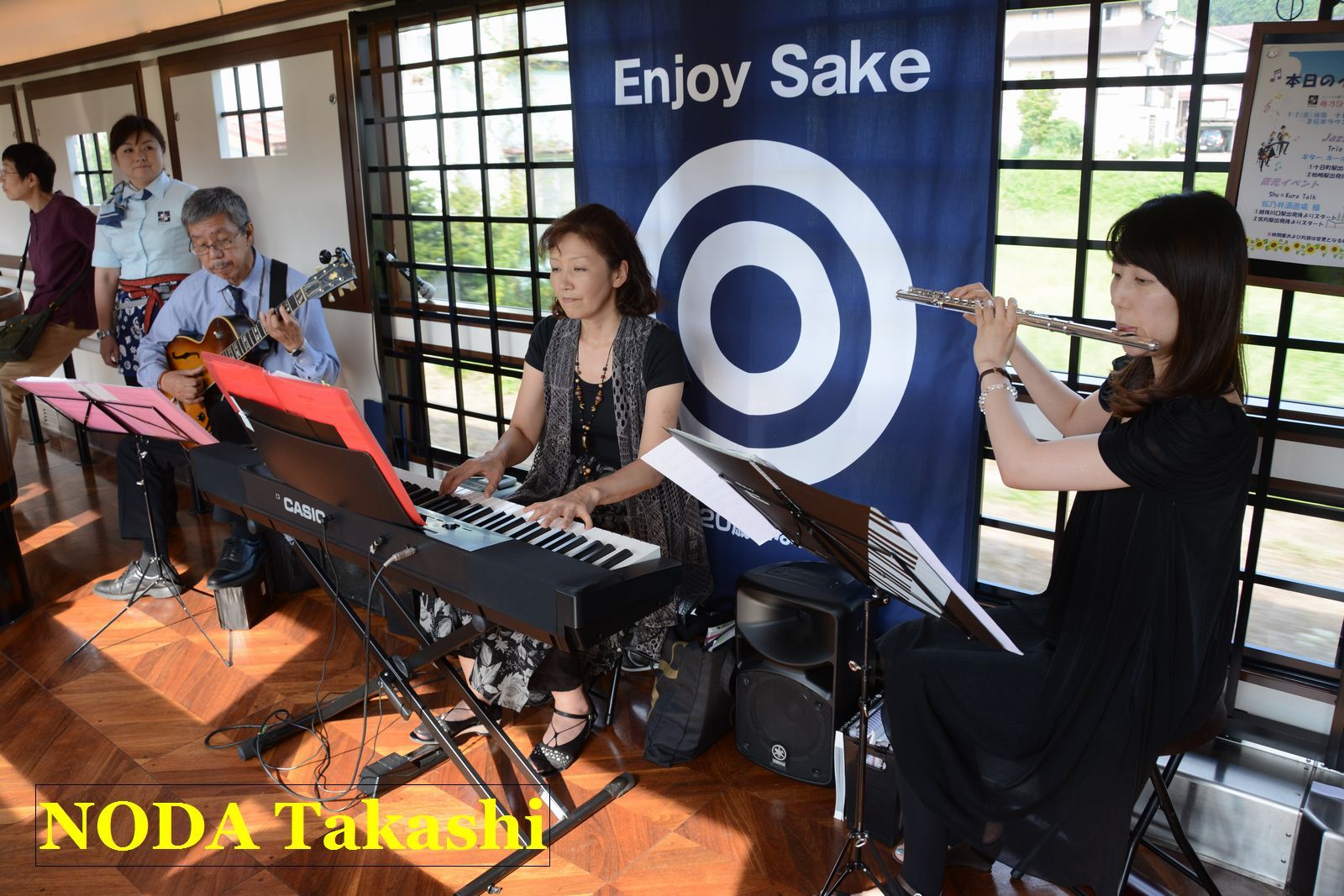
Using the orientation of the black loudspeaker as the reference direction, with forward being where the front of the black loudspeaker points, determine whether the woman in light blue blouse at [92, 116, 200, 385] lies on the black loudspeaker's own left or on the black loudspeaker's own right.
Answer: on the black loudspeaker's own right

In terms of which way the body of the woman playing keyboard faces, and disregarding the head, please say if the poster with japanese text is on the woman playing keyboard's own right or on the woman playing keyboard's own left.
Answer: on the woman playing keyboard's own left

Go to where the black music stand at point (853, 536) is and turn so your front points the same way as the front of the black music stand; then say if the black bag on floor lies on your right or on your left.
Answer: on your left

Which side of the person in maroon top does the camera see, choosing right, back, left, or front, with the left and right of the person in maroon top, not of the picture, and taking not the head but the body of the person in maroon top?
left

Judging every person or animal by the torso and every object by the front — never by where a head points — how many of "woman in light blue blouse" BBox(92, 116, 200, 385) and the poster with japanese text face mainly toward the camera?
2

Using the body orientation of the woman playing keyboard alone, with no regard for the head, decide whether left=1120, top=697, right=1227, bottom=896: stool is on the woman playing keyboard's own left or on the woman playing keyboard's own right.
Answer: on the woman playing keyboard's own left

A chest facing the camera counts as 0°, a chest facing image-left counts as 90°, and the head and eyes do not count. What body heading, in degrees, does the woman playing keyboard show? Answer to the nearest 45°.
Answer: approximately 45°

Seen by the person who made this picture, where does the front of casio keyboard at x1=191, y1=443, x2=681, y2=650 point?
facing away from the viewer and to the right of the viewer

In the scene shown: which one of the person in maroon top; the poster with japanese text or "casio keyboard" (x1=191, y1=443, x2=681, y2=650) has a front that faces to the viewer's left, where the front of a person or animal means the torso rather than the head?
the person in maroon top

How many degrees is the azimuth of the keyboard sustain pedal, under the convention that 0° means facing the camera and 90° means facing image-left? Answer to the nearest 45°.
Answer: approximately 225°

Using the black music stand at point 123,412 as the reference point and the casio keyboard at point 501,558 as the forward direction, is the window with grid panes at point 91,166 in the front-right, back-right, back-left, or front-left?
back-left
